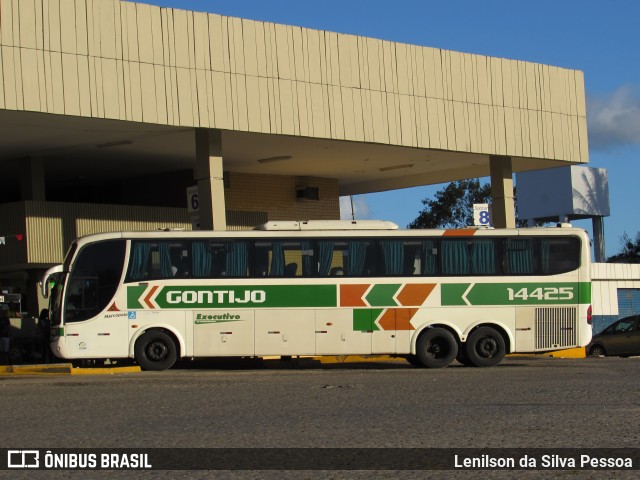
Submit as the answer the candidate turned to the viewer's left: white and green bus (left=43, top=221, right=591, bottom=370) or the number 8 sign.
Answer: the white and green bus

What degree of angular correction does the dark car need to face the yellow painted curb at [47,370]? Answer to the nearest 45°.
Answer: approximately 45° to its left

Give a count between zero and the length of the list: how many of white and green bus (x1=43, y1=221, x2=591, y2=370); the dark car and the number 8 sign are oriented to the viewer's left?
2

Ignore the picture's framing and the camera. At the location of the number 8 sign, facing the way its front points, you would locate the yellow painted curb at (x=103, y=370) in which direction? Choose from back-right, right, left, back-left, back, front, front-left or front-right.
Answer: front-right

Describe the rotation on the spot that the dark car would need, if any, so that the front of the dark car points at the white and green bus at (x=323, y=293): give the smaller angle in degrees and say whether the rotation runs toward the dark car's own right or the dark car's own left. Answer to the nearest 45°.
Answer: approximately 45° to the dark car's own left

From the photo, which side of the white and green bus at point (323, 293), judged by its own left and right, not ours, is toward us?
left

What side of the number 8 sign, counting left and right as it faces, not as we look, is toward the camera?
front

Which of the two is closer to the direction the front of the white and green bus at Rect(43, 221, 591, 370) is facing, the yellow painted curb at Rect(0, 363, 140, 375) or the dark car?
the yellow painted curb

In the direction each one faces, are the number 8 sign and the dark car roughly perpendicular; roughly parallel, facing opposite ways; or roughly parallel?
roughly perpendicular

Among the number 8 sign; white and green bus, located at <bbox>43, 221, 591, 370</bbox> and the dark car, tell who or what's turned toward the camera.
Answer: the number 8 sign

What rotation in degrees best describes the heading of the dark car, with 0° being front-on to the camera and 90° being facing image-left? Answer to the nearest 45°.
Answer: approximately 90°

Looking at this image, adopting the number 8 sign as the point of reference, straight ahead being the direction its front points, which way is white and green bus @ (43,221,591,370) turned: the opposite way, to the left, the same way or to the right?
to the right

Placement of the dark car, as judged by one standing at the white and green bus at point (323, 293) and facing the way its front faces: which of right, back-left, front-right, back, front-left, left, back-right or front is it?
back-right
